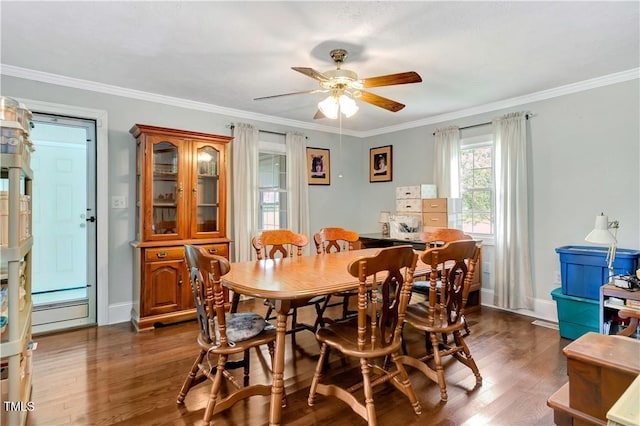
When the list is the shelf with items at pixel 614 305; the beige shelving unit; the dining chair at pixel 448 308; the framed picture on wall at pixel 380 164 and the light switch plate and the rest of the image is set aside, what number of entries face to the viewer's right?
1

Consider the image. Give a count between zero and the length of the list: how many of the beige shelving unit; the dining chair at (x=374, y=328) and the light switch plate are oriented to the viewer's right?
1

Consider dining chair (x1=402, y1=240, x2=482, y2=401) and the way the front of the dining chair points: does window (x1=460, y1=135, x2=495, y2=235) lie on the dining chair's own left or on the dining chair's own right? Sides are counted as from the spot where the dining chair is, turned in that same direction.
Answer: on the dining chair's own right

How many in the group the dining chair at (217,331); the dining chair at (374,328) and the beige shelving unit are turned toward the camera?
0

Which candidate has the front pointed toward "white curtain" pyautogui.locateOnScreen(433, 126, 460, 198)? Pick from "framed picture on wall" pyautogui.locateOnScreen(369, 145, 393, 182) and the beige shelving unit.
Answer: the beige shelving unit

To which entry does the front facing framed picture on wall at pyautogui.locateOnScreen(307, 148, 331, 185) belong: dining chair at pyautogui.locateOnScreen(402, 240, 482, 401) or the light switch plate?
the dining chair

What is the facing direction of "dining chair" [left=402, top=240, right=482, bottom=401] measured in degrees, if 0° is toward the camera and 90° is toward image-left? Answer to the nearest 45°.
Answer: approximately 135°

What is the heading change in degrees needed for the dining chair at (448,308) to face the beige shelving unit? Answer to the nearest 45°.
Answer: approximately 90° to its left

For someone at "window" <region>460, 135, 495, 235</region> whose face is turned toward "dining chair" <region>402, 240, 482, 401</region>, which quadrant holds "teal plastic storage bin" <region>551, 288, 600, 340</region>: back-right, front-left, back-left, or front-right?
front-left

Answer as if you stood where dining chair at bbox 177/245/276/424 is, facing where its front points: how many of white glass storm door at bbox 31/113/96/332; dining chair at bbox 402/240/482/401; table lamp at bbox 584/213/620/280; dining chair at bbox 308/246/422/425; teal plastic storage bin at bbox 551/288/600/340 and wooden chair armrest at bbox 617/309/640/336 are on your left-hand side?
1

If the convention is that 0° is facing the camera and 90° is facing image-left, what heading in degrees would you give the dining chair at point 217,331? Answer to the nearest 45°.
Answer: approximately 225°

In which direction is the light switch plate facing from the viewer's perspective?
toward the camera

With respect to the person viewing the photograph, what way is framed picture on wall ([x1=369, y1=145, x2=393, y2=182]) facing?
facing the viewer and to the left of the viewer

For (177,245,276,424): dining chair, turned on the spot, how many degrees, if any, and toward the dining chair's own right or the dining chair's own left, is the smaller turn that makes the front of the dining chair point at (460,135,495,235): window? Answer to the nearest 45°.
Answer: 0° — it already faces it

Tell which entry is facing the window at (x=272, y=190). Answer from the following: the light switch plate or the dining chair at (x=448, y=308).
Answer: the dining chair

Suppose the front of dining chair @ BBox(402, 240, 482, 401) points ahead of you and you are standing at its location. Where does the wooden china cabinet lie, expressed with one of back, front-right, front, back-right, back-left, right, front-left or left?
front-left

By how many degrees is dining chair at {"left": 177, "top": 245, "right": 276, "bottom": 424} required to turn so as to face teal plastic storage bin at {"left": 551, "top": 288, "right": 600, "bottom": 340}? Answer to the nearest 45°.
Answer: approximately 45° to its right
